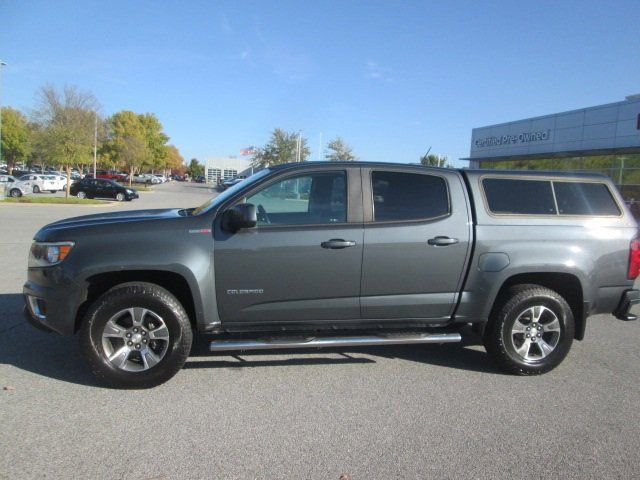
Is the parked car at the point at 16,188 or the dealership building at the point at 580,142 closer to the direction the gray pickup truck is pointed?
the parked car

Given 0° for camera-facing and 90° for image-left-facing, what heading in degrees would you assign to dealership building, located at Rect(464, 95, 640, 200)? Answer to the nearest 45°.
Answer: approximately 45°

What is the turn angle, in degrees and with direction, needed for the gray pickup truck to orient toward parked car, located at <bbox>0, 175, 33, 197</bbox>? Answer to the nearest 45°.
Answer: approximately 45° to its right

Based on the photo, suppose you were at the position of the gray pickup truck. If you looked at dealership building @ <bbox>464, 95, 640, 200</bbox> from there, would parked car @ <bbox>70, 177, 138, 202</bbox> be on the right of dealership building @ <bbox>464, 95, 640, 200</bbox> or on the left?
left

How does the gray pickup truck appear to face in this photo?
to the viewer's left
